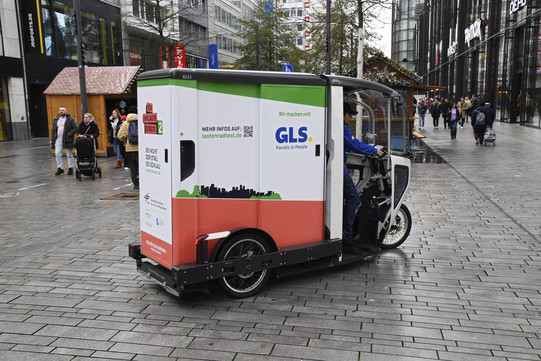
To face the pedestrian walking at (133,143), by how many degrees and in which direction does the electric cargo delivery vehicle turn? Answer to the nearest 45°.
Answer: approximately 90° to its left

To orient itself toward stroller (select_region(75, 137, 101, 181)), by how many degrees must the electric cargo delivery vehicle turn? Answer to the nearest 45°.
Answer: approximately 90° to its left

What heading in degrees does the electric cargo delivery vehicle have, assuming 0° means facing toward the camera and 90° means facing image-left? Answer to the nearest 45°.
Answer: approximately 225°

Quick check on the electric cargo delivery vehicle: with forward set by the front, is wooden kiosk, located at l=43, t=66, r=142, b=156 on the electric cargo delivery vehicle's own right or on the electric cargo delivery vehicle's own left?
on the electric cargo delivery vehicle's own left

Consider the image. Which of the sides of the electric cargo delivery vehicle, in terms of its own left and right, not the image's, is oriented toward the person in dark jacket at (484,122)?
front

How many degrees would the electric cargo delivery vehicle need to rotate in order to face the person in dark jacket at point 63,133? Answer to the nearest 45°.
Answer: approximately 90° to its left

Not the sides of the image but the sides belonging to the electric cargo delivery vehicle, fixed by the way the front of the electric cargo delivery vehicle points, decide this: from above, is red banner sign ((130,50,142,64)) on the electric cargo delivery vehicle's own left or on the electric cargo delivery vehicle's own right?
on the electric cargo delivery vehicle's own left

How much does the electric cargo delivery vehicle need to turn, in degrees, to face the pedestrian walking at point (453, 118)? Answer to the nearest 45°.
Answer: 0° — it already faces them

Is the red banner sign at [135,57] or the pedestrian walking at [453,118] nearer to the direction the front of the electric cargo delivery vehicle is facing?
the pedestrian walking
